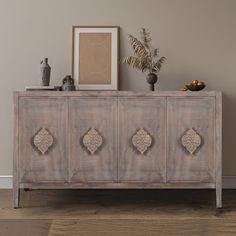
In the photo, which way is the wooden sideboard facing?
toward the camera

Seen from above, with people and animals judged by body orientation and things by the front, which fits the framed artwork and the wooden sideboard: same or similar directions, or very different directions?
same or similar directions

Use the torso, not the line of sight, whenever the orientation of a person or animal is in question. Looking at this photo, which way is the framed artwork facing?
toward the camera

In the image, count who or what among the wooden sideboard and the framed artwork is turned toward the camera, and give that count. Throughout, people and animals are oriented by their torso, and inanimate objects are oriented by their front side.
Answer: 2
